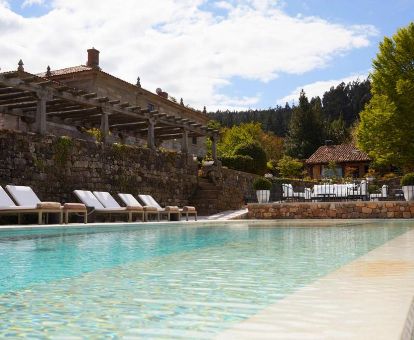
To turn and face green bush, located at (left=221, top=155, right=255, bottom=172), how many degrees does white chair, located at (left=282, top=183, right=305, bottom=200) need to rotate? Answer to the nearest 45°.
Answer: approximately 180°
